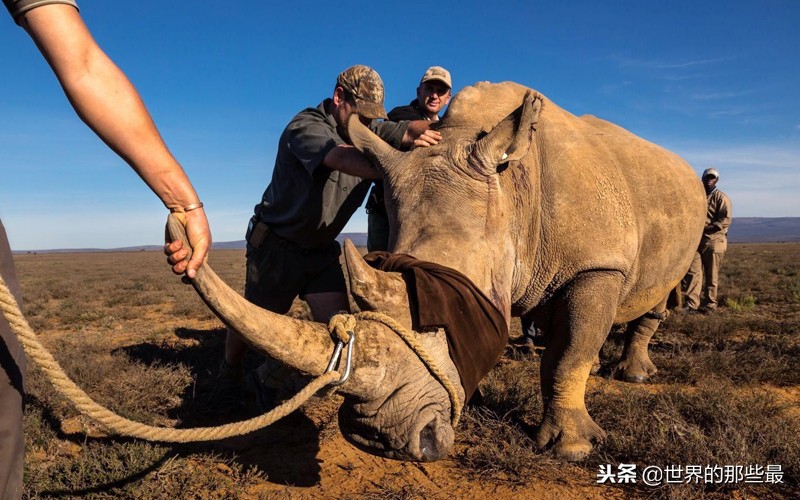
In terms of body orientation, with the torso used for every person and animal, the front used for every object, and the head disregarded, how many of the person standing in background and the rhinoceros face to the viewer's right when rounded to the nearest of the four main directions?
0

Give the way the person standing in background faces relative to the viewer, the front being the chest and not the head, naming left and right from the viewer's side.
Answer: facing the viewer and to the left of the viewer

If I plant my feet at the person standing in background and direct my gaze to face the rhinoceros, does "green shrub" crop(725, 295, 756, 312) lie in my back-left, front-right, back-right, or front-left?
back-left

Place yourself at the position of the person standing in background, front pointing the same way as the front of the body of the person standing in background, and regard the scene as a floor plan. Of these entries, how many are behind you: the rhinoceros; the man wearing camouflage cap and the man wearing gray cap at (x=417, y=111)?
0

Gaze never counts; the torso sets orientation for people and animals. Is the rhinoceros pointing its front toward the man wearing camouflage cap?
no

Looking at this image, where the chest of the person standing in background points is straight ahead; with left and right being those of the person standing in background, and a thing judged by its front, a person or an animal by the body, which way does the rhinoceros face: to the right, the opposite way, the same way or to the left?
the same way

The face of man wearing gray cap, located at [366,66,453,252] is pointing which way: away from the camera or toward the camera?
toward the camera

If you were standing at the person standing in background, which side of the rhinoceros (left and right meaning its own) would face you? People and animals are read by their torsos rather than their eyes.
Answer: back

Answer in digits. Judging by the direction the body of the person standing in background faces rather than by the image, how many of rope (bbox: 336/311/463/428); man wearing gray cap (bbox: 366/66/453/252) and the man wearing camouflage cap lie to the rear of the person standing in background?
0

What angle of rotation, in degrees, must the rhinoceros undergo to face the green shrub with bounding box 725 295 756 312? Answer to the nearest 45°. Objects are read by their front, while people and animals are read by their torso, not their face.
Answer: approximately 180°
